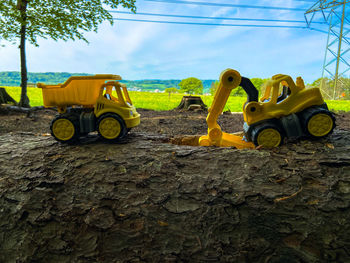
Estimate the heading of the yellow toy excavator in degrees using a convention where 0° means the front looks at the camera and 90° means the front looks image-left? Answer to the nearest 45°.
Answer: approximately 90°

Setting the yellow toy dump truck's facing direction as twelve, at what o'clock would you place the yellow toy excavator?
The yellow toy excavator is roughly at 1 o'clock from the yellow toy dump truck.

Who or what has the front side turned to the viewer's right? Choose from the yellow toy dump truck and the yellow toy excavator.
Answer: the yellow toy dump truck

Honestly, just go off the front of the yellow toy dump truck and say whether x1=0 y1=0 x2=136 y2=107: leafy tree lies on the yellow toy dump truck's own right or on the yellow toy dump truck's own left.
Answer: on the yellow toy dump truck's own left

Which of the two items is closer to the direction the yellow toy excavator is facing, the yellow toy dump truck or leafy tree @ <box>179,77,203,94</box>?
the yellow toy dump truck

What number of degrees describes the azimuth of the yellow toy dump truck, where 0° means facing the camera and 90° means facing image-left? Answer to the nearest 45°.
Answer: approximately 270°

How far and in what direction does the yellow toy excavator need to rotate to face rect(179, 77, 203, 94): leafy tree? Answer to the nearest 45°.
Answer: approximately 90° to its right

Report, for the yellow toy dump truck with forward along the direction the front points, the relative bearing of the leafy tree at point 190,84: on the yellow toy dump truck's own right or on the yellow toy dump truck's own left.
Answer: on the yellow toy dump truck's own left

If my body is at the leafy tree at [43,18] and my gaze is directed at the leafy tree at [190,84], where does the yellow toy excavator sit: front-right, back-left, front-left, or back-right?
back-right

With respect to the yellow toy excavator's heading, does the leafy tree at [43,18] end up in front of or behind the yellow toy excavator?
in front

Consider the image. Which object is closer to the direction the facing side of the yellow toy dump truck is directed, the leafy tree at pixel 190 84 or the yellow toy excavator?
the yellow toy excavator

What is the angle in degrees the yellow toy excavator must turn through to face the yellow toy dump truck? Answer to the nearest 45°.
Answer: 0° — it already faces it

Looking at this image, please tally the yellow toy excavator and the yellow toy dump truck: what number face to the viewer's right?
1
